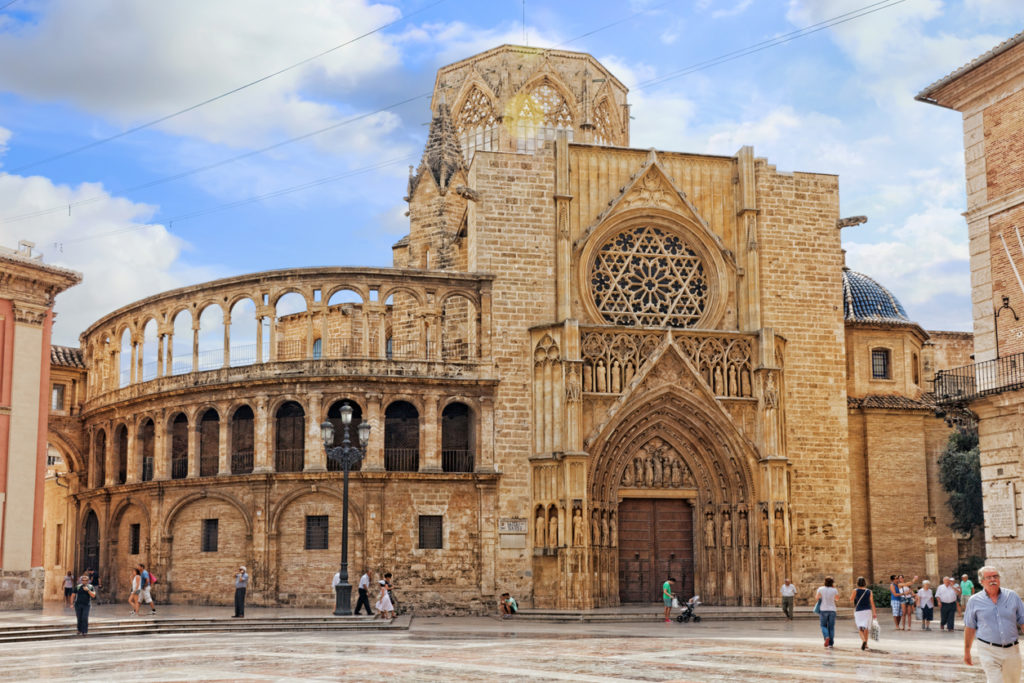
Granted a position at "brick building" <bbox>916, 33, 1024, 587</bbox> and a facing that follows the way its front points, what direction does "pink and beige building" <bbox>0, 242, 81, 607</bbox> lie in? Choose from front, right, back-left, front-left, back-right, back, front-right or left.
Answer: front-right

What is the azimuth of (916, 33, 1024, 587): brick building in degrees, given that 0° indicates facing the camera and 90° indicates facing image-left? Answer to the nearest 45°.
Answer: approximately 45°

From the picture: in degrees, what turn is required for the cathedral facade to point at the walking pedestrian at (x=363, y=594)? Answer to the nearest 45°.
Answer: approximately 45° to its right

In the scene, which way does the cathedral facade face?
toward the camera
